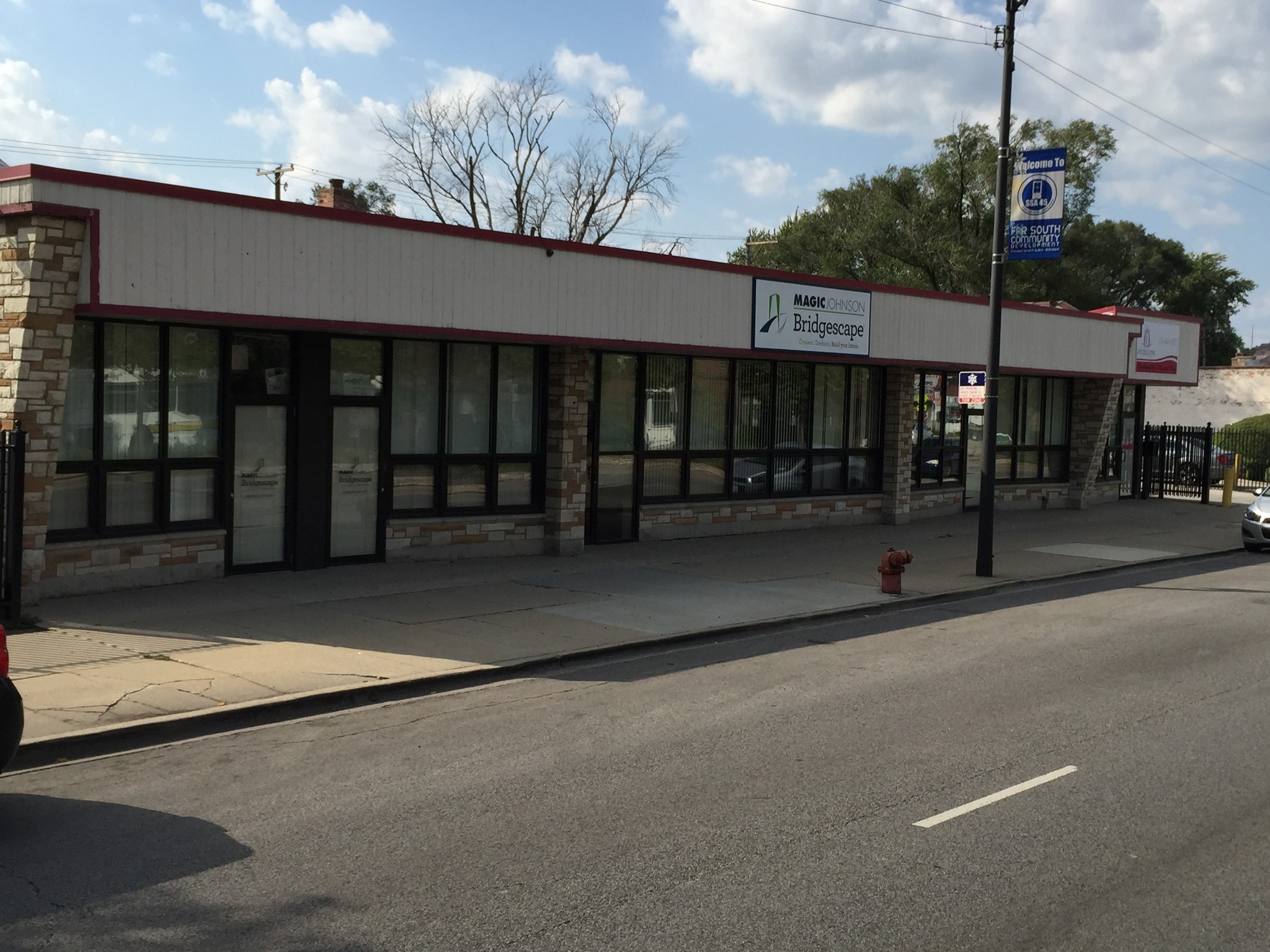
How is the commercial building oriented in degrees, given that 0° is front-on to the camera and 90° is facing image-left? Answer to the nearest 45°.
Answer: approximately 315°

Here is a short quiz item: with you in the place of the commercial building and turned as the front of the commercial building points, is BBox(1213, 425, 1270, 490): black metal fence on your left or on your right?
on your left

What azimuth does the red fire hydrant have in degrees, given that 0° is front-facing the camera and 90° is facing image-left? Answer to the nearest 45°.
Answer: approximately 315°

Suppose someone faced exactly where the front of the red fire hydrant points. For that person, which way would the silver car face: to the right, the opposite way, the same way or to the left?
to the right

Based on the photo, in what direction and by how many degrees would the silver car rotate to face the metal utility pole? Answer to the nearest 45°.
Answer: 0° — it already faces it

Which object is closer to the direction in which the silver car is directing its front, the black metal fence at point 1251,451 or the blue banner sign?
the blue banner sign

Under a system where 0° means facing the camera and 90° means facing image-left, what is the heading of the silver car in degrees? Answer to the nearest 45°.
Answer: approximately 45°
